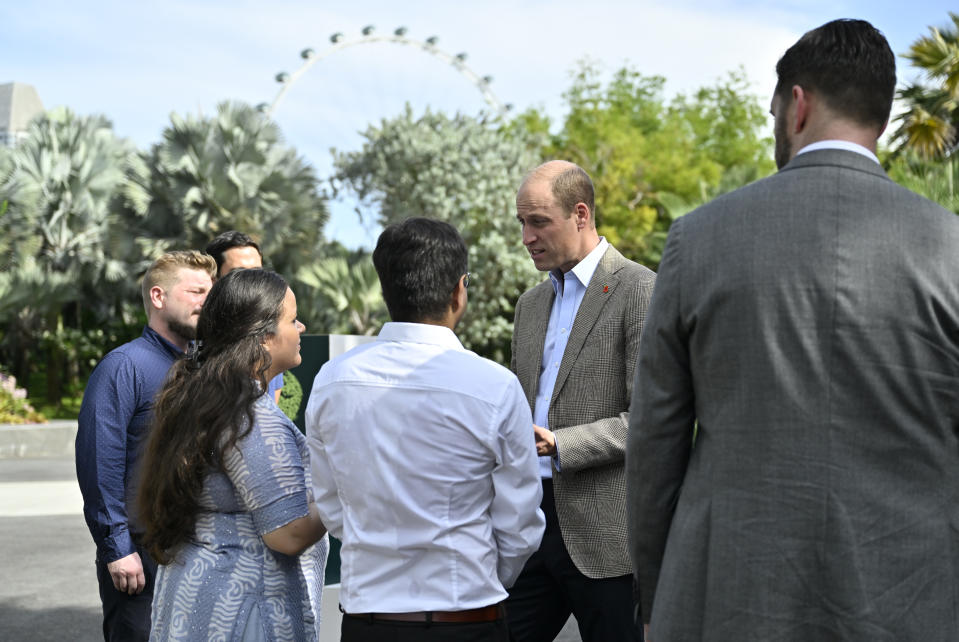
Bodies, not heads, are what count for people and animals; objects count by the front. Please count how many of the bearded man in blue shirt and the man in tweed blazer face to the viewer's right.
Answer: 1

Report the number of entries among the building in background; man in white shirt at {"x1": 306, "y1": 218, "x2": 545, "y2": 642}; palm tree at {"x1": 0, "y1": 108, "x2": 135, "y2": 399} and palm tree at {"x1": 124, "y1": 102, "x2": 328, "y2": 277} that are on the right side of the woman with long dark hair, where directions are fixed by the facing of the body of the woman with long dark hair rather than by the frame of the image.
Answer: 1

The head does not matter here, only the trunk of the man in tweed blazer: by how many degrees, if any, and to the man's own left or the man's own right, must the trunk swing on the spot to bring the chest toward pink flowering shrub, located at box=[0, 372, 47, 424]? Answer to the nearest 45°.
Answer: approximately 90° to the man's own right

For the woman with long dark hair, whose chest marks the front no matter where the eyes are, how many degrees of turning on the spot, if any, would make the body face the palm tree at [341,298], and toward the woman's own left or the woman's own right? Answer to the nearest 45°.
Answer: approximately 45° to the woman's own left

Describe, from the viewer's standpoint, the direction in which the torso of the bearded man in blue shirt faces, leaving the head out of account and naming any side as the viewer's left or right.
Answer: facing to the right of the viewer

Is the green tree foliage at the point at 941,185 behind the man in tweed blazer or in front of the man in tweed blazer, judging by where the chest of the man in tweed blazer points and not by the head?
behind

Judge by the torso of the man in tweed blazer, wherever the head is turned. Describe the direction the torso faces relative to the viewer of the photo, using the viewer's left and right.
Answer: facing the viewer and to the left of the viewer

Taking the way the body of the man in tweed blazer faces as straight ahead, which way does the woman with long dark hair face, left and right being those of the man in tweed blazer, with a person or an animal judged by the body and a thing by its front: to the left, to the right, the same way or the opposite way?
the opposite way

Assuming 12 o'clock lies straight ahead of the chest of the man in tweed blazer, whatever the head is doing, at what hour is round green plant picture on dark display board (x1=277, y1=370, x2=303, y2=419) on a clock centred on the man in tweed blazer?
The round green plant picture on dark display board is roughly at 3 o'clock from the man in tweed blazer.

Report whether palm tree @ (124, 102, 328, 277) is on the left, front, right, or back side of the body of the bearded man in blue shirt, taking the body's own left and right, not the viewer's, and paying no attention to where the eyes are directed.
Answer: left

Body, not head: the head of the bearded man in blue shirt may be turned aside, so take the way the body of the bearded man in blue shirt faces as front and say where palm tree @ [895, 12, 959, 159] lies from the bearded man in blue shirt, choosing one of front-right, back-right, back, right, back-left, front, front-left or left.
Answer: front-left

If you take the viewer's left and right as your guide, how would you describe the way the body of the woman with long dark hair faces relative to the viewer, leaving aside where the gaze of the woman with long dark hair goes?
facing away from the viewer and to the right of the viewer

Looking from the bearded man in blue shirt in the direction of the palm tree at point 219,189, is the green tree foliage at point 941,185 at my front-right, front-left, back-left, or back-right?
front-right

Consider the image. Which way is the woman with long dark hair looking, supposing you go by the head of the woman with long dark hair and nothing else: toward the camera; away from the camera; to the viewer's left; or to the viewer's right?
to the viewer's right

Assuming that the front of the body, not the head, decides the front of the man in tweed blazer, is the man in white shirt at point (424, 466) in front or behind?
in front

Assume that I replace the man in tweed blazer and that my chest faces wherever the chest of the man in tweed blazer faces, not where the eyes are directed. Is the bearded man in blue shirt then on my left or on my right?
on my right

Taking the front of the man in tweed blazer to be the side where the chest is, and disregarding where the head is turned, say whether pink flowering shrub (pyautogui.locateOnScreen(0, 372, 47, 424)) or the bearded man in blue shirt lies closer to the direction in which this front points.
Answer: the bearded man in blue shirt

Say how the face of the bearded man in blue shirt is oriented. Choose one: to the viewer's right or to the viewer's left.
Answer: to the viewer's right
